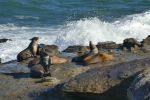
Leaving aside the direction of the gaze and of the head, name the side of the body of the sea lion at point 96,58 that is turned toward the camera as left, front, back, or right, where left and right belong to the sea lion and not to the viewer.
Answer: left

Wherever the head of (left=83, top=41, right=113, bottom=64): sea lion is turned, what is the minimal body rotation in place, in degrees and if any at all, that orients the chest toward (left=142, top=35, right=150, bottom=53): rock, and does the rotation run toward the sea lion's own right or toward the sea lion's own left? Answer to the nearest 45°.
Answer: approximately 135° to the sea lion's own right

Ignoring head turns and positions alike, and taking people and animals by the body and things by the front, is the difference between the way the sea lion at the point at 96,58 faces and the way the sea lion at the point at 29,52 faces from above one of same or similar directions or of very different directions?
very different directions

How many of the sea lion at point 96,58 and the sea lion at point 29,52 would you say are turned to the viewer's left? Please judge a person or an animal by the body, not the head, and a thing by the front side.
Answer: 1
